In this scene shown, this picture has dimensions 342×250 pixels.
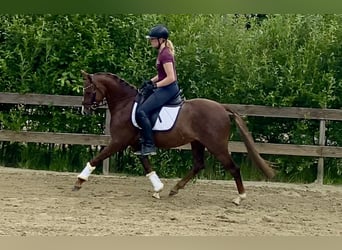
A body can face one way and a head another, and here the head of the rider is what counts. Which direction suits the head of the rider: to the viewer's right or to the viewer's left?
to the viewer's left

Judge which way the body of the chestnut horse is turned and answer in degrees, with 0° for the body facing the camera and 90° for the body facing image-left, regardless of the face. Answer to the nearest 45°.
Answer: approximately 90°

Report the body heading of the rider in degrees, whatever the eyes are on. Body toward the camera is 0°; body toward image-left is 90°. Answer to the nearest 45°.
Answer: approximately 90°
